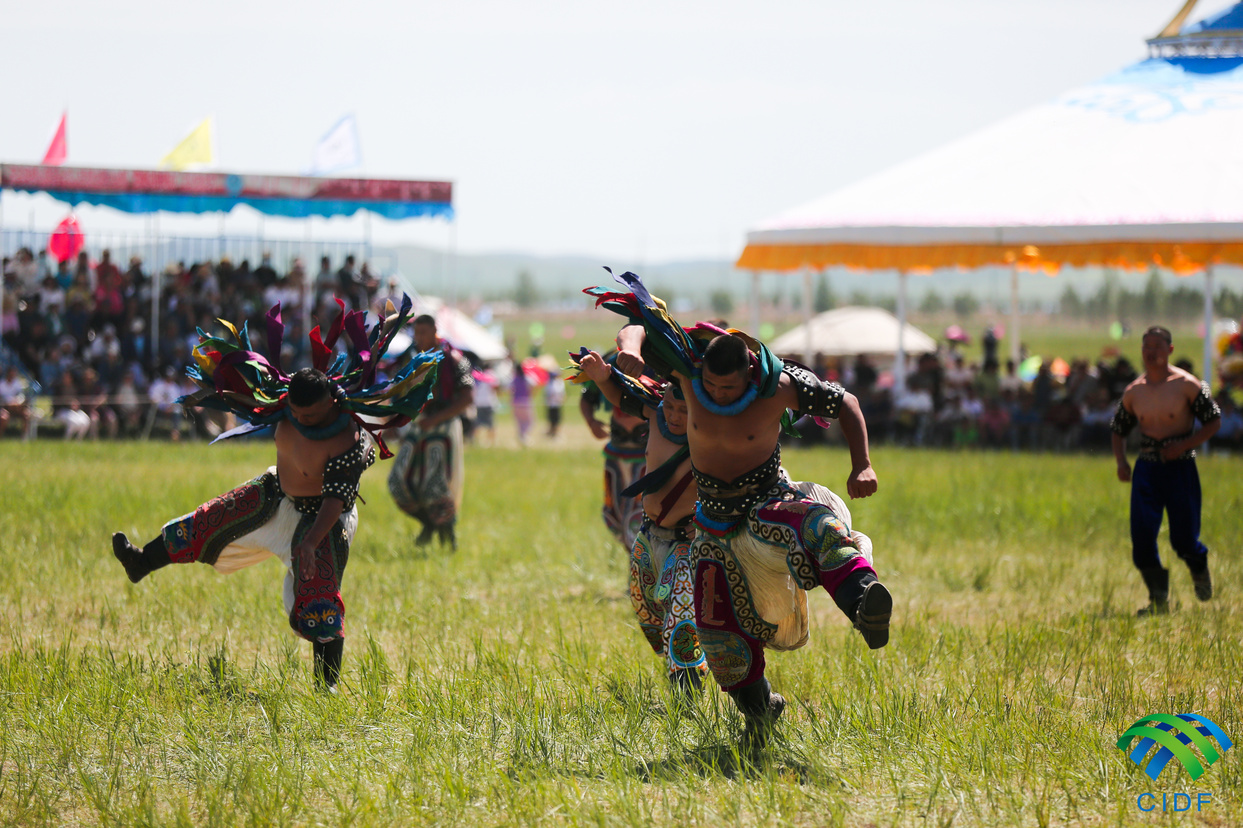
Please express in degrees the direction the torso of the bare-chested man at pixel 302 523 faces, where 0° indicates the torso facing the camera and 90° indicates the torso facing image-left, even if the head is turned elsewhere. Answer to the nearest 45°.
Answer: approximately 45°

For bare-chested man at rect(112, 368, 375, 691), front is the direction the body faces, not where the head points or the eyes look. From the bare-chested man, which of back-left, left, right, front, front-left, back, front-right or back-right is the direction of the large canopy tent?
back

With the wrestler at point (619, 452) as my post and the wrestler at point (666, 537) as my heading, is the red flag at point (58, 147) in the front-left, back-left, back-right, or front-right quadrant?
back-right

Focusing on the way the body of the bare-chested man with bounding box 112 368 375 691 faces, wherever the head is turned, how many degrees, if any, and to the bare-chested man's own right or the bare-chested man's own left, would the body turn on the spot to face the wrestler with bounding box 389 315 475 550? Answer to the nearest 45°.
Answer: approximately 135° to the bare-chested man's own right

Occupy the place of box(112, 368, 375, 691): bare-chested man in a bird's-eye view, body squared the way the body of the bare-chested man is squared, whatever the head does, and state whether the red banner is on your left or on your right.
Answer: on your right

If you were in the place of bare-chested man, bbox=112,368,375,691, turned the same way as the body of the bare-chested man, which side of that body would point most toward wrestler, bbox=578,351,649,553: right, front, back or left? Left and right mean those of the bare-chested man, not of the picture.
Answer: back

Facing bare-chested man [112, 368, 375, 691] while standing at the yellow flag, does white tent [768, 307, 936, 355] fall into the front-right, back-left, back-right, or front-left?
back-left
